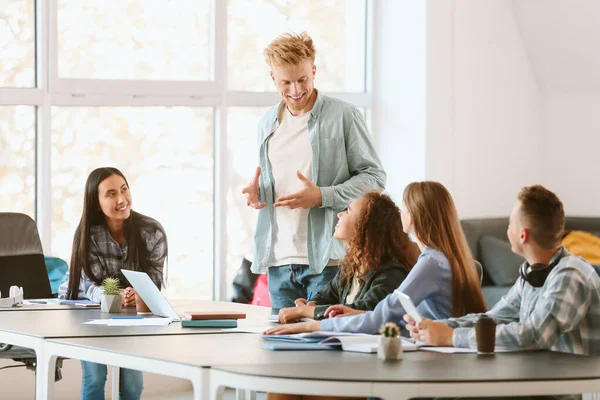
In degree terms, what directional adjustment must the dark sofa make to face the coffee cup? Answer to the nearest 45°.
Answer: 0° — it already faces it

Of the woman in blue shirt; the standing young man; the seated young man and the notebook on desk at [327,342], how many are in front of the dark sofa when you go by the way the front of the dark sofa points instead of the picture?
4

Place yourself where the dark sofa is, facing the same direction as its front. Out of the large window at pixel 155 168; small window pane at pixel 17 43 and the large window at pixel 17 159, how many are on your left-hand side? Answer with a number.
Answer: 0

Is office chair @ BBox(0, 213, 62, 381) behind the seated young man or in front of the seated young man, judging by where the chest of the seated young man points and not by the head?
in front

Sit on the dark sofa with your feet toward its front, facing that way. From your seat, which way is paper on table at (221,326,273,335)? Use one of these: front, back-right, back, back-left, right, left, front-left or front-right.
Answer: front

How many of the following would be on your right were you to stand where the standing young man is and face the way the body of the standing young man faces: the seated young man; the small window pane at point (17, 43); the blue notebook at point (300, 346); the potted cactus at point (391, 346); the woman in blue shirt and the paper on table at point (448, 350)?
1

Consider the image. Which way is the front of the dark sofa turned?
toward the camera

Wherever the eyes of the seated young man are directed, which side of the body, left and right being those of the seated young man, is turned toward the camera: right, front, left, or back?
left

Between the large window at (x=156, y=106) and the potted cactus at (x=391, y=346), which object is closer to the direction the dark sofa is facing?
the potted cactus

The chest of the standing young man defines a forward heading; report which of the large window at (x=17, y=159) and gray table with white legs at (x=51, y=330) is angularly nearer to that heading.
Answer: the gray table with white legs

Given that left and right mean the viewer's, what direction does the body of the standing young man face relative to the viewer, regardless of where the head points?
facing the viewer and to the left of the viewer

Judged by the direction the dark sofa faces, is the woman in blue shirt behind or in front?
in front

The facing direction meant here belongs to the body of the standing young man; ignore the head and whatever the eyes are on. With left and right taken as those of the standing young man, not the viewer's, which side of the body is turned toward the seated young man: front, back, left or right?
left

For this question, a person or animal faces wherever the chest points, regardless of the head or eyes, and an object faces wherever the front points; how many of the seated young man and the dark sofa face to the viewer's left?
1

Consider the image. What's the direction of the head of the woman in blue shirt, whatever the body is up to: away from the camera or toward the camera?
away from the camera

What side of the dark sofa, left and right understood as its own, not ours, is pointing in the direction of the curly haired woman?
front

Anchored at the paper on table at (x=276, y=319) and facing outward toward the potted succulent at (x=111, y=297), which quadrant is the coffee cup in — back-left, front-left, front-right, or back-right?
back-left

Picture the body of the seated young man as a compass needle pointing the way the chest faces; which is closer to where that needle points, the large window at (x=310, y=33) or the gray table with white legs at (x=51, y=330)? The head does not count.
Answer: the gray table with white legs

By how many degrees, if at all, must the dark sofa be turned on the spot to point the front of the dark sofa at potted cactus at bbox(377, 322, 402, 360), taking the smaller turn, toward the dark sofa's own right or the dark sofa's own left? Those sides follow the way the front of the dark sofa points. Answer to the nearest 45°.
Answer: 0° — it already faces it
